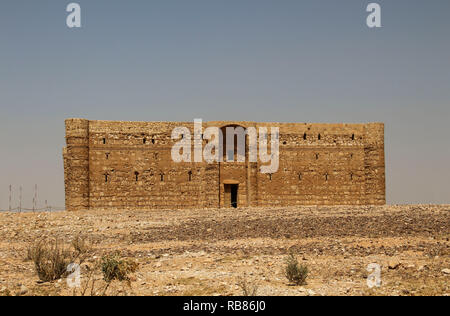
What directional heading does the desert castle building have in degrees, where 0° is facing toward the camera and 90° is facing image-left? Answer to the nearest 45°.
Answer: approximately 0°

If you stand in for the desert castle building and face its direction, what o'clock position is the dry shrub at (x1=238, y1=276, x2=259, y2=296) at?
The dry shrub is roughly at 12 o'clock from the desert castle building.

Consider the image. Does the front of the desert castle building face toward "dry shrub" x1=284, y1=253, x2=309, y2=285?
yes

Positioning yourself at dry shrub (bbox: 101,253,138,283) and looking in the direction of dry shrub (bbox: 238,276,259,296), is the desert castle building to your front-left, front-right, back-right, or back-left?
back-left

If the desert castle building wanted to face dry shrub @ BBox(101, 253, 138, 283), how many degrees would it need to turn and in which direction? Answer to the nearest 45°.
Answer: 0° — it already faces it
